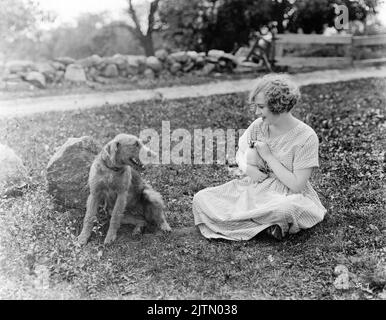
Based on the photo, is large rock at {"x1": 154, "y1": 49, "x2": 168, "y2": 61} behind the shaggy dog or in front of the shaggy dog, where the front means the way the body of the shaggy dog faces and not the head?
behind

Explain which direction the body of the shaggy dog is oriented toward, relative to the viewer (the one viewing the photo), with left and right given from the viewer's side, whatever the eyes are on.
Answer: facing the viewer and to the left of the viewer

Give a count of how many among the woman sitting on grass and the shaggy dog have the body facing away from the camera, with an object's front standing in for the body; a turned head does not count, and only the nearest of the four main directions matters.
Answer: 0

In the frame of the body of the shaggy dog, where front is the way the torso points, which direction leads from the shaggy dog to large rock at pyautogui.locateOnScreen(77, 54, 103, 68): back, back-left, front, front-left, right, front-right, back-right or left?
back-right

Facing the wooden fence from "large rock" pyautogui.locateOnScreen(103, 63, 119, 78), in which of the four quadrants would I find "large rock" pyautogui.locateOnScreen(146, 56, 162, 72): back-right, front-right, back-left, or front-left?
front-left

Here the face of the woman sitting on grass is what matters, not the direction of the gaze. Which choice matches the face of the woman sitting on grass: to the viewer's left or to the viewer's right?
to the viewer's left

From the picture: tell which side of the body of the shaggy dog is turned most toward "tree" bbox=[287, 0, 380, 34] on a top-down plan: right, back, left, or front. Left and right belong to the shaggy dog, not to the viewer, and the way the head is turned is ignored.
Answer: back

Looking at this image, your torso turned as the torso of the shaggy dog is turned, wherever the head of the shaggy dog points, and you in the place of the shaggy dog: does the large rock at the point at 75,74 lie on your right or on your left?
on your right

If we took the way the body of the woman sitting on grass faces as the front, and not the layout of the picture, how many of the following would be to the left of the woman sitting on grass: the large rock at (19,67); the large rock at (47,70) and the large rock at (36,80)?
0

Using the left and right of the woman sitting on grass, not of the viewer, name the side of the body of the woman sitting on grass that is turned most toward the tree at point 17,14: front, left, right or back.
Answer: right

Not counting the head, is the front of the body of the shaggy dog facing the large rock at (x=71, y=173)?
no

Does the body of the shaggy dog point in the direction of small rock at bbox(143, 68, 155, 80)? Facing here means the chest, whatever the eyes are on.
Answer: no

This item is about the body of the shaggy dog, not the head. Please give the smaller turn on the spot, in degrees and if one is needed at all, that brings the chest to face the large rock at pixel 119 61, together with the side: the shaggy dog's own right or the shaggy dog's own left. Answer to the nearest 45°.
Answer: approximately 135° to the shaggy dog's own right

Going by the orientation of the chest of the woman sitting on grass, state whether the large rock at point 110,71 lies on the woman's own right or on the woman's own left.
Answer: on the woman's own right

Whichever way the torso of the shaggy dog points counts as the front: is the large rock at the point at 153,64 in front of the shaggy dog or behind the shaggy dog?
behind
